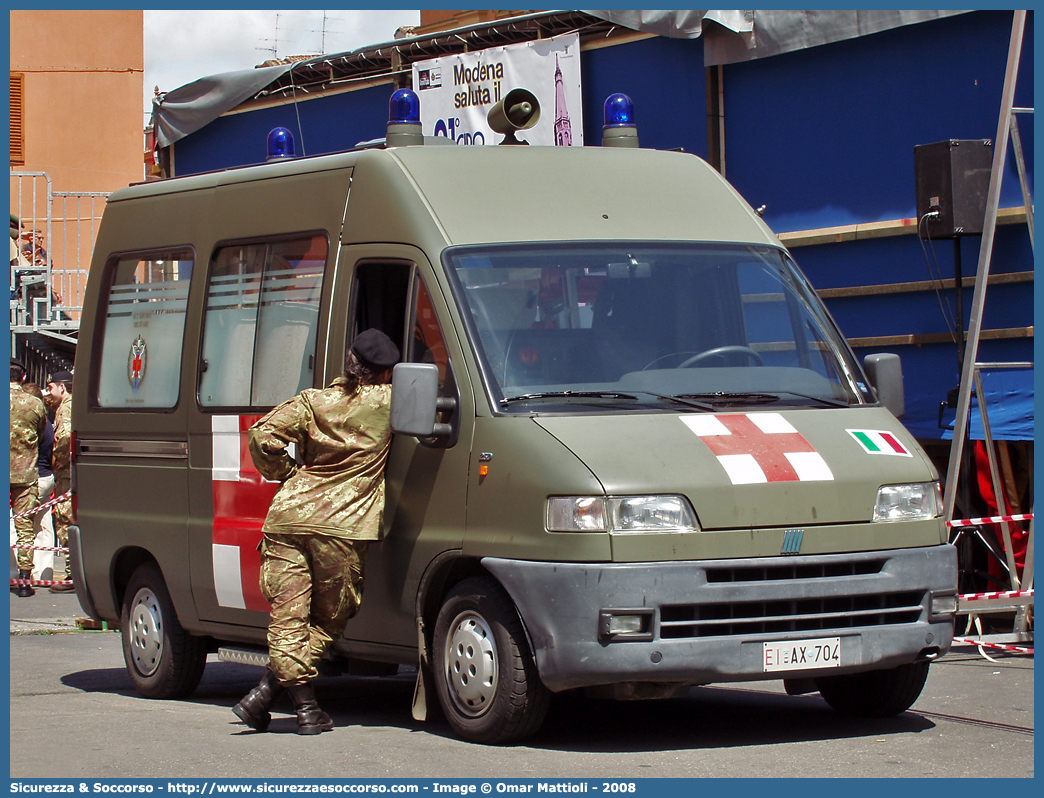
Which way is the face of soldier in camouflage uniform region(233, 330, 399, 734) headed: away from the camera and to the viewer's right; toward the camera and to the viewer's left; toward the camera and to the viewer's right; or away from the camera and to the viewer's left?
away from the camera and to the viewer's right

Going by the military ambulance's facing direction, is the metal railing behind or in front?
behind

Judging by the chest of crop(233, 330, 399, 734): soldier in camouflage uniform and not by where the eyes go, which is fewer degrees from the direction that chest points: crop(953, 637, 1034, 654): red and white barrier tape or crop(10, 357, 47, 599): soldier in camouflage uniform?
the red and white barrier tape

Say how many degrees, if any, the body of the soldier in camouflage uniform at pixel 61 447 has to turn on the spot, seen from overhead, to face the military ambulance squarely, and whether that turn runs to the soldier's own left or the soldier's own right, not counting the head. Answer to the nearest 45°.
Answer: approximately 90° to the soldier's own left
